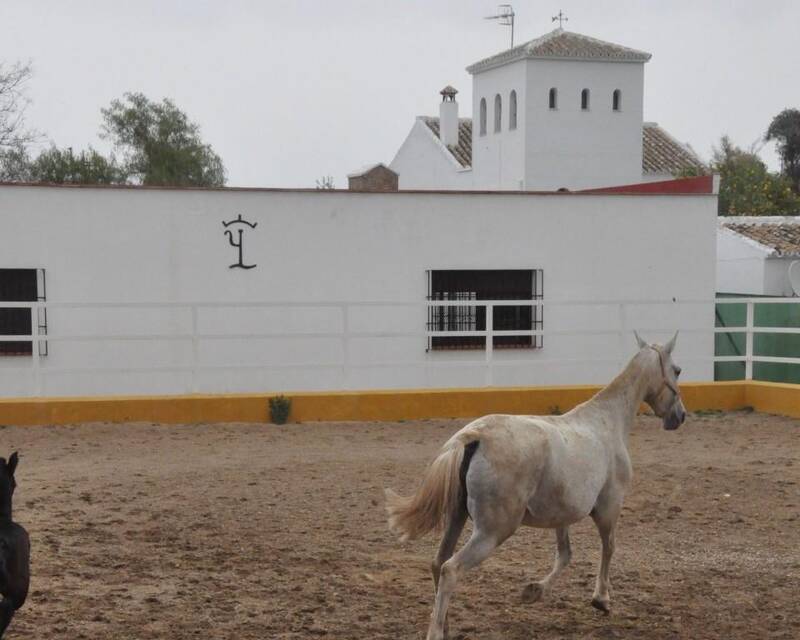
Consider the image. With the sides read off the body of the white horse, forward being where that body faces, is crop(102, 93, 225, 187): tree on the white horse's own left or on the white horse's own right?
on the white horse's own left

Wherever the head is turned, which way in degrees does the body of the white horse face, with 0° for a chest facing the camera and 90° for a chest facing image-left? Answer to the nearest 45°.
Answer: approximately 225°

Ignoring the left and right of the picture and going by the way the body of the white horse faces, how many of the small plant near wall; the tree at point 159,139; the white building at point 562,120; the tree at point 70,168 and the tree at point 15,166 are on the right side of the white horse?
0

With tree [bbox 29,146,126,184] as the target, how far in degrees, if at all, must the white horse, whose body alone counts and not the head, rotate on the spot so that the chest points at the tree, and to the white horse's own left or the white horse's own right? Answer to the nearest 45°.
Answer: approximately 90° to the white horse's own left

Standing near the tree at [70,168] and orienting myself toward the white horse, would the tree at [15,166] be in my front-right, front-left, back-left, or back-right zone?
back-right

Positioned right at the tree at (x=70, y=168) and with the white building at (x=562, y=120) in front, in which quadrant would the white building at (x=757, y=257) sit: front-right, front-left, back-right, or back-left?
front-right

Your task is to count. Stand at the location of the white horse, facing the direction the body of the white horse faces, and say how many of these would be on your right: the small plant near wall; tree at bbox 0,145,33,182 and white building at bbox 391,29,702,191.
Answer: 0

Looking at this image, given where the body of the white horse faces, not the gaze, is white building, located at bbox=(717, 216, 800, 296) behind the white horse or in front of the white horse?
in front

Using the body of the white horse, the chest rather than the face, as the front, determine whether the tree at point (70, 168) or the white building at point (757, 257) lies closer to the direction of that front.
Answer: the white building

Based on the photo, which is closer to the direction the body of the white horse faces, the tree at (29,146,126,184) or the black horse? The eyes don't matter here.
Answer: the tree

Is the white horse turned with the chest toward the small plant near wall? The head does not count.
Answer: no

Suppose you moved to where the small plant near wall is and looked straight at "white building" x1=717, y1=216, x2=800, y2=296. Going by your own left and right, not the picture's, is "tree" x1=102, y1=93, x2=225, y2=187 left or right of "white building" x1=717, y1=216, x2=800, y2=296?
left

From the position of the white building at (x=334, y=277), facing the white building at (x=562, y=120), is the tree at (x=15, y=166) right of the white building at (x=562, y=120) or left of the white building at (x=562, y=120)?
left

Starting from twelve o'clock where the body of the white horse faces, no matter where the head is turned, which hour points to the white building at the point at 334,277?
The white building is roughly at 10 o'clock from the white horse.

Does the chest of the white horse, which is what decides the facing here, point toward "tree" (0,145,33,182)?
no

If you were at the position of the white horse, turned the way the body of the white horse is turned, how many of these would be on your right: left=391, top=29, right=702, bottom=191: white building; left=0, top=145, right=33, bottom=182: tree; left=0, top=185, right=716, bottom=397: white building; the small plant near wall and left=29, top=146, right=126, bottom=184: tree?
0

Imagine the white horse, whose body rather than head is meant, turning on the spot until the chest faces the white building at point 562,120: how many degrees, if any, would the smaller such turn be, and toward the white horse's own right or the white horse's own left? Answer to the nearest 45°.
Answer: approximately 45° to the white horse's own left

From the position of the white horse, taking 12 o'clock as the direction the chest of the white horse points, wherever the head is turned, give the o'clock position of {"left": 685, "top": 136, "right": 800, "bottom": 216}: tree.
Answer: The tree is roughly at 11 o'clock from the white horse.
